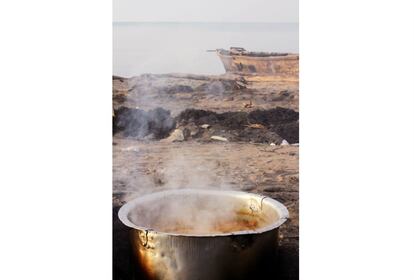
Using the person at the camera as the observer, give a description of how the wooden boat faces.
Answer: facing to the left of the viewer
